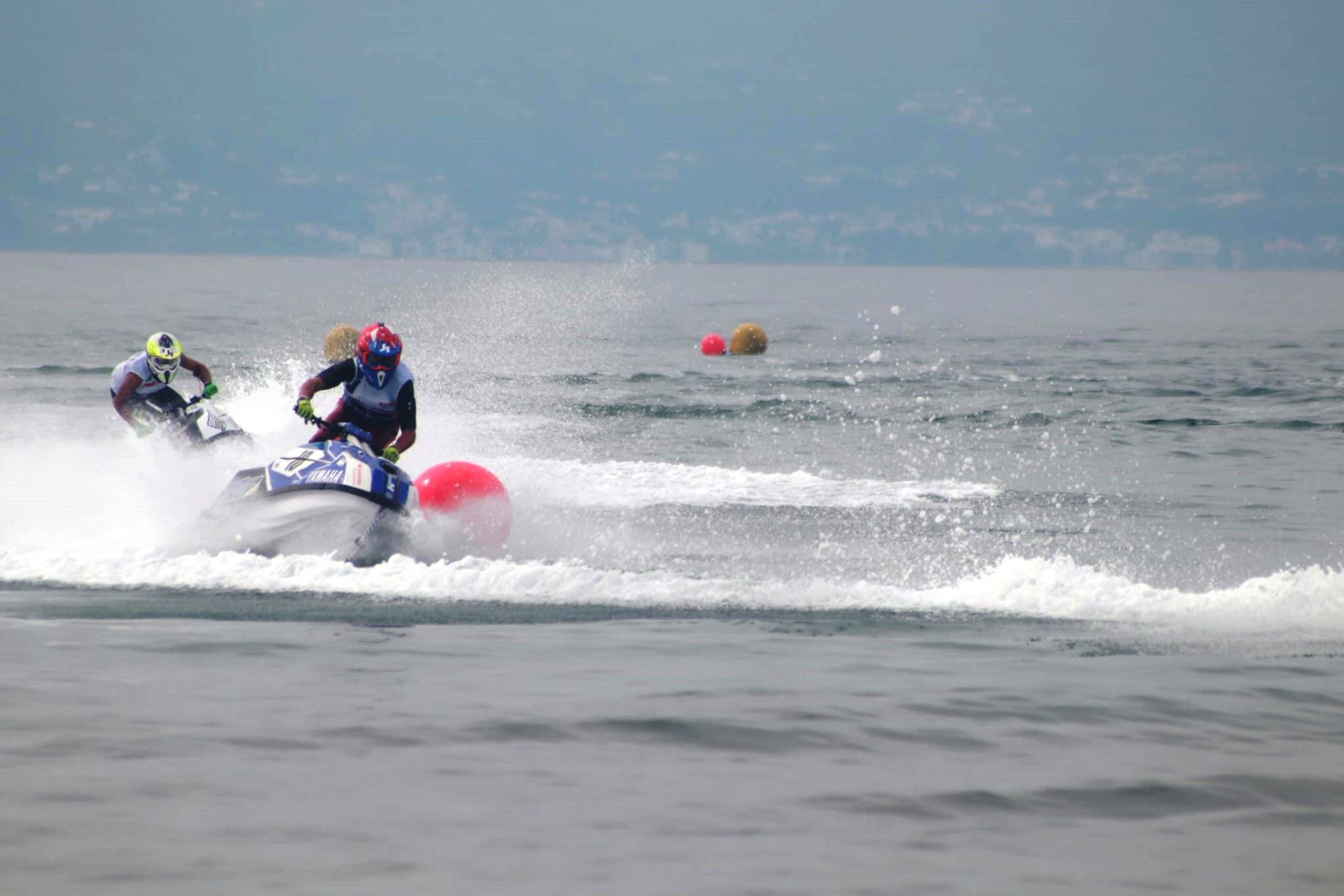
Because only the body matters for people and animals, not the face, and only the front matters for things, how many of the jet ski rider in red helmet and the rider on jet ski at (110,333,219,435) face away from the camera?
0

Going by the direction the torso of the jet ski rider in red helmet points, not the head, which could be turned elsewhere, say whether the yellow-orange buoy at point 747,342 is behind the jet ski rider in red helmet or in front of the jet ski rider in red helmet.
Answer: behind

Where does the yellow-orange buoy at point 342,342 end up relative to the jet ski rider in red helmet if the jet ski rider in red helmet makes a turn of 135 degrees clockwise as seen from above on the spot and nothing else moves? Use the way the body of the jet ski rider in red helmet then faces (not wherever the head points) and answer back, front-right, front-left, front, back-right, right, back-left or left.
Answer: front

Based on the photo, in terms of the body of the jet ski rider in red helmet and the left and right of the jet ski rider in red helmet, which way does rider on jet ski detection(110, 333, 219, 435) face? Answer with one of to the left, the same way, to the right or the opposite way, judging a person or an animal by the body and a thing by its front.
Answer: to the left

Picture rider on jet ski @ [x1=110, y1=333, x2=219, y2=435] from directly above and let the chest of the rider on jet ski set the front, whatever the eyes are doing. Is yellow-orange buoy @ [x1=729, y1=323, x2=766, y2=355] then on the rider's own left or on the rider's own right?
on the rider's own left

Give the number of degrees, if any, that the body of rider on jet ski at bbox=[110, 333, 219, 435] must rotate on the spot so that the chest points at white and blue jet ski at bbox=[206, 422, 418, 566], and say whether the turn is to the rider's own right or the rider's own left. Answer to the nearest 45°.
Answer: approximately 45° to the rider's own right

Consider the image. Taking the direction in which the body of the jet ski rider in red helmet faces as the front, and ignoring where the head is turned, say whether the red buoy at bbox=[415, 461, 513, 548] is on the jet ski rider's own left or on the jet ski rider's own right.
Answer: on the jet ski rider's own left

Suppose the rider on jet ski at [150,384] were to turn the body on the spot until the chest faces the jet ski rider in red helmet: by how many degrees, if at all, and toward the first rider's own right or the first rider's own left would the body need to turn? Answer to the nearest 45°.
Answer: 0° — they already face them

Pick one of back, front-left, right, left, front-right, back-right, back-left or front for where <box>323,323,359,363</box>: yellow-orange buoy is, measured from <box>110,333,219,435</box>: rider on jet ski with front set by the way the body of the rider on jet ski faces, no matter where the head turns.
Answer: left

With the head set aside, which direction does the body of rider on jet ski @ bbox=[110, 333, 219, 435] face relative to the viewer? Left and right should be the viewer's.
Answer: facing the viewer and to the right of the viewer

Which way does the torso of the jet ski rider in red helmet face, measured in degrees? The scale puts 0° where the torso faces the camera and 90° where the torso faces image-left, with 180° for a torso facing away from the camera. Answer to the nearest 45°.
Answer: approximately 45°

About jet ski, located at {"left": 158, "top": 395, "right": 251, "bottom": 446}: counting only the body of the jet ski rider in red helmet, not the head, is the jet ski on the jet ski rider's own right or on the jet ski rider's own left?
on the jet ski rider's own right
